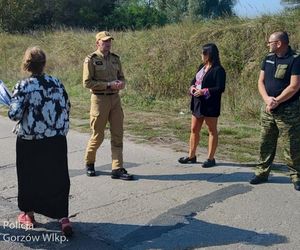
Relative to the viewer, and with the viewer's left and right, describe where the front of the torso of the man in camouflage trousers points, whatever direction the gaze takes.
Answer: facing the viewer and to the left of the viewer

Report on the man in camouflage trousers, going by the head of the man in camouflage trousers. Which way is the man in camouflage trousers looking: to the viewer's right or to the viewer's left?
to the viewer's left

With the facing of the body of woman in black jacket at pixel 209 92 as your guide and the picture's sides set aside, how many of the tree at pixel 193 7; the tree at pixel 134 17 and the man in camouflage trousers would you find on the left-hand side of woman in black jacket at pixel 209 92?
1

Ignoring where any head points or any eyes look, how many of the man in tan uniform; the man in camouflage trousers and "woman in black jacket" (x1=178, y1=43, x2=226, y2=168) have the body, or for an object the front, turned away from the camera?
0

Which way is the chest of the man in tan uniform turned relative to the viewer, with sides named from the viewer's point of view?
facing the viewer and to the right of the viewer

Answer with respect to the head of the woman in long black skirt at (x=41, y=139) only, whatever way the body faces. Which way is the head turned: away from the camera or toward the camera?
away from the camera

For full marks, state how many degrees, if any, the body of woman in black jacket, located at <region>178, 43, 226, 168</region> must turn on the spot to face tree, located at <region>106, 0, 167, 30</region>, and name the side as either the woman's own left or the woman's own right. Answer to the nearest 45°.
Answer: approximately 135° to the woman's own right

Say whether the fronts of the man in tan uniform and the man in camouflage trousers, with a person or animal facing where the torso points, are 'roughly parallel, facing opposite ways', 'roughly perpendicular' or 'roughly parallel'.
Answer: roughly perpendicular

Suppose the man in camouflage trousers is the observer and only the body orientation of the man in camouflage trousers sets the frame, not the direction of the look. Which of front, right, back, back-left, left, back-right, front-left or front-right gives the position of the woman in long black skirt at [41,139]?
front

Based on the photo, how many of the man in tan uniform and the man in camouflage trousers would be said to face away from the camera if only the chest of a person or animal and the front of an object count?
0

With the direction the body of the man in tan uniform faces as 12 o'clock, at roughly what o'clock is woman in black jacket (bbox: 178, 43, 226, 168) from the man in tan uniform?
The woman in black jacket is roughly at 10 o'clock from the man in tan uniform.

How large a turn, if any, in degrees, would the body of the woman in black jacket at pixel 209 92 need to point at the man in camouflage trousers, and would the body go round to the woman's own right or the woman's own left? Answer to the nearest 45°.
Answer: approximately 90° to the woman's own left

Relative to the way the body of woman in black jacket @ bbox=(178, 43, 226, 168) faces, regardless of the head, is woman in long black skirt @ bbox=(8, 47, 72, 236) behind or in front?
in front

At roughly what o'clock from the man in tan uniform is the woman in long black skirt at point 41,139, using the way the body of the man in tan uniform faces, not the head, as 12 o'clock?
The woman in long black skirt is roughly at 2 o'clock from the man in tan uniform.
